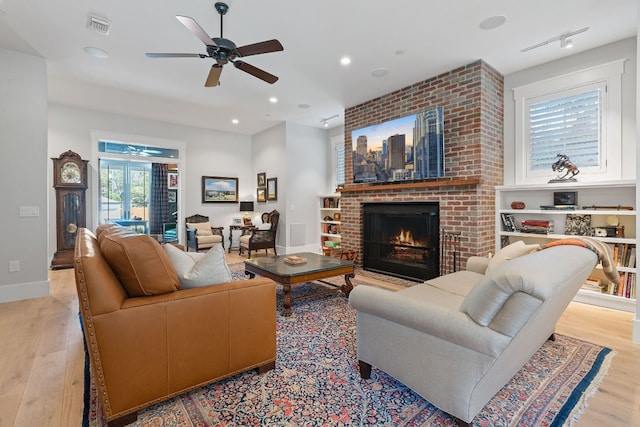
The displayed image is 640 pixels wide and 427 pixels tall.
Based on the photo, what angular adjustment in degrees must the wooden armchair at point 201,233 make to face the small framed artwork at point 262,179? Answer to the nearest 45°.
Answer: approximately 45° to its left

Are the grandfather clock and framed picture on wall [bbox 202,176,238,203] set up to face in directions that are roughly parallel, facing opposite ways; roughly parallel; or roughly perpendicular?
roughly parallel

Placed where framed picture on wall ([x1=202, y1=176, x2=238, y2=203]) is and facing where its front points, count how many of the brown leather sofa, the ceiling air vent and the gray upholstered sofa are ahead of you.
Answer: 3

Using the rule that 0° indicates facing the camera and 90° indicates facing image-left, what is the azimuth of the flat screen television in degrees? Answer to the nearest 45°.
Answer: approximately 45°

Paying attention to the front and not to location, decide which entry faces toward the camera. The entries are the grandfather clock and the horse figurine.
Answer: the grandfather clock

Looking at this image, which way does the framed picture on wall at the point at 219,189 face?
toward the camera

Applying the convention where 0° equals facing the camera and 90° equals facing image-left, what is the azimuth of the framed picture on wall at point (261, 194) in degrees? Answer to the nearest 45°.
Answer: approximately 45°

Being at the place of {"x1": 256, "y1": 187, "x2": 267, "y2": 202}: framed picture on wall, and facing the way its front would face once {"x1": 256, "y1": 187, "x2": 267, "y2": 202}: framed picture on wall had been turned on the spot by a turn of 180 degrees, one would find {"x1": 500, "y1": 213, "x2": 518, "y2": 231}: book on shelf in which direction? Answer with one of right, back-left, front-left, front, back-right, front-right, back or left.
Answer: right

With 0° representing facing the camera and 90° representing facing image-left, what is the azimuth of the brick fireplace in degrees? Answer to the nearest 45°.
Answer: approximately 45°

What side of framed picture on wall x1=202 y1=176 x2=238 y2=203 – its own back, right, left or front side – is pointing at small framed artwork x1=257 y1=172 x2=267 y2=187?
left

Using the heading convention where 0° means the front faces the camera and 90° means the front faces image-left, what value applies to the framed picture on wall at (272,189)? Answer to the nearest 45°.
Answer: approximately 45°

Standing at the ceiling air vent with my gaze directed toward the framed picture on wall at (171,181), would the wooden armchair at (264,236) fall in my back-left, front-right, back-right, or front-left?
front-right

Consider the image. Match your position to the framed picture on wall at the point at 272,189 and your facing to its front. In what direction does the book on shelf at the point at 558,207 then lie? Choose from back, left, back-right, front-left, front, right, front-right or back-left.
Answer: left

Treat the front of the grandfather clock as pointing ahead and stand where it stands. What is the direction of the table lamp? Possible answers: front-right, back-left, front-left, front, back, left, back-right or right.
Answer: left

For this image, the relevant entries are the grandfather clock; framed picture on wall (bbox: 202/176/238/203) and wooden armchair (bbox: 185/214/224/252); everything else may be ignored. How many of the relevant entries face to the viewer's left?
0

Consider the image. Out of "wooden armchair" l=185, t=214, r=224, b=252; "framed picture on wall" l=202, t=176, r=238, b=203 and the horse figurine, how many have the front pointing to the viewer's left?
1

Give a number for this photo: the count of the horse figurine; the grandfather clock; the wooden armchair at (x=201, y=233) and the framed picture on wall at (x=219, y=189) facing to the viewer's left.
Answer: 1

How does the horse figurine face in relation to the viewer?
to the viewer's left
